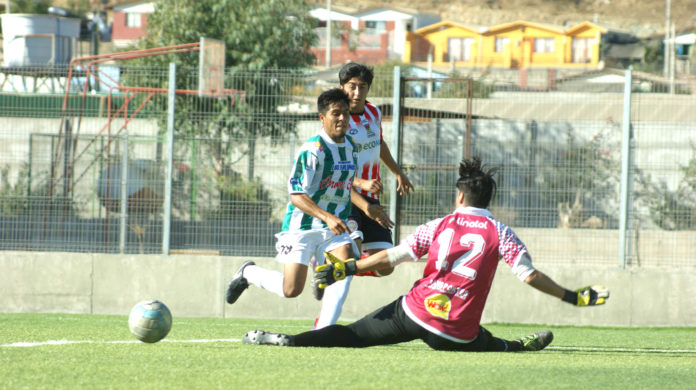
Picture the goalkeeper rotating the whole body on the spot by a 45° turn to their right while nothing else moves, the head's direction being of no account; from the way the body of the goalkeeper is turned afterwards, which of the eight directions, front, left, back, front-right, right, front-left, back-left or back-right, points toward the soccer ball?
back-left

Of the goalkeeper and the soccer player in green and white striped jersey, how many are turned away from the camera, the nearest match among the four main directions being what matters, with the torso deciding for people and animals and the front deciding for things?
1

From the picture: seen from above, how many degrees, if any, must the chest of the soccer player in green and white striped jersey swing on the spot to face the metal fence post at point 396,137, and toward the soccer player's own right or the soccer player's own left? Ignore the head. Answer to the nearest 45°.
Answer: approximately 135° to the soccer player's own left

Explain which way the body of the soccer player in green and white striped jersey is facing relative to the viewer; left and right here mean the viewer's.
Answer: facing the viewer and to the right of the viewer

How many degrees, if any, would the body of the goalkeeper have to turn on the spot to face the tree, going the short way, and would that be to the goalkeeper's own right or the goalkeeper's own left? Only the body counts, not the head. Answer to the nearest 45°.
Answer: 0° — they already face it

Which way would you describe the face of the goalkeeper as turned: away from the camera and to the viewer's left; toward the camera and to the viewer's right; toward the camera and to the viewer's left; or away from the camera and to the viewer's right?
away from the camera and to the viewer's left

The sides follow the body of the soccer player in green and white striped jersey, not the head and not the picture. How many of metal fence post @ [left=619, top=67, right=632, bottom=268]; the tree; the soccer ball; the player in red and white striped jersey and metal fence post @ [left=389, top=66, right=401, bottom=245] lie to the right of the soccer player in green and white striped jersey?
1

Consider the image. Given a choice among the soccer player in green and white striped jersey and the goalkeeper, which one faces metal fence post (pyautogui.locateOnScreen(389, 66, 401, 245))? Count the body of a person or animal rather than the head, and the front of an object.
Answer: the goalkeeper

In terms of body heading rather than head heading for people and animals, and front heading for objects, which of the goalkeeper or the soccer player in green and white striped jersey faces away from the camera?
the goalkeeper

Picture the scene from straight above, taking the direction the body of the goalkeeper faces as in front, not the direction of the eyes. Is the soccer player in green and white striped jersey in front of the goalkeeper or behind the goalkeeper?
in front

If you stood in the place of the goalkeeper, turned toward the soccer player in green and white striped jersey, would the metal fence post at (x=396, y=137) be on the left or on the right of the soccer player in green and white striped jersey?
right

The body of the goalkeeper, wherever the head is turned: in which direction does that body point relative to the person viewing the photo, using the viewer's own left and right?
facing away from the viewer

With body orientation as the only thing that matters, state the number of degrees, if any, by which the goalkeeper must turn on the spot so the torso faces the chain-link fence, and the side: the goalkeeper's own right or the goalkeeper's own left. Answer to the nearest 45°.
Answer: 0° — they already face it

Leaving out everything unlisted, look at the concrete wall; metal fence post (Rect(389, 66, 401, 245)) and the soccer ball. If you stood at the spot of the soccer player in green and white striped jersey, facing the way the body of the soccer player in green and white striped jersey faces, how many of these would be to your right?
1
